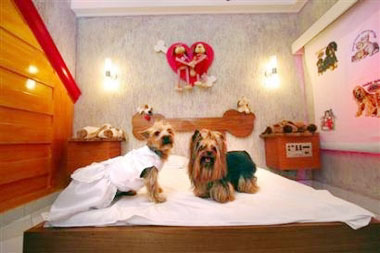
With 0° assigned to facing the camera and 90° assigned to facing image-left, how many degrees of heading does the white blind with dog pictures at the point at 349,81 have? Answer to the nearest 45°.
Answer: approximately 45°

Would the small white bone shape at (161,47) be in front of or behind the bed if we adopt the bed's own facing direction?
behind

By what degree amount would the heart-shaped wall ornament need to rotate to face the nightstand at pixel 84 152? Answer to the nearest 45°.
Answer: approximately 90° to its right

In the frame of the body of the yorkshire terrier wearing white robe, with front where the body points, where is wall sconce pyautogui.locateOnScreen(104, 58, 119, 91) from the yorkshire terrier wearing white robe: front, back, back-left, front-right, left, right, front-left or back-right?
left

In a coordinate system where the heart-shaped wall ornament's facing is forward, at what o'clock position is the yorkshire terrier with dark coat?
The yorkshire terrier with dark coat is roughly at 12 o'clock from the heart-shaped wall ornament.

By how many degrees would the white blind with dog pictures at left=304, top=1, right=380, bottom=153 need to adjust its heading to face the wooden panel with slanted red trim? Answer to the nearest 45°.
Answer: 0° — it already faces it

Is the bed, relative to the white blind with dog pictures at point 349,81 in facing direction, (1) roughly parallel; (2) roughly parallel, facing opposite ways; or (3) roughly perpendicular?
roughly perpendicular

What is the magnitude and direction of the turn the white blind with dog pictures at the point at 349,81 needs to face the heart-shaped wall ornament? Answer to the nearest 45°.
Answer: approximately 45° to its right

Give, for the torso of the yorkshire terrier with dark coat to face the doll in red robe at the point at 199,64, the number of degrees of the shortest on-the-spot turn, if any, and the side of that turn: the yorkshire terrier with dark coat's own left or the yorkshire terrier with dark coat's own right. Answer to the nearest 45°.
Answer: approximately 135° to the yorkshire terrier with dark coat's own right

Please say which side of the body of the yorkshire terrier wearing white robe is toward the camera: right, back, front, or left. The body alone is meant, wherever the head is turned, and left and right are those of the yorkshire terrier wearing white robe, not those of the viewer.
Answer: right

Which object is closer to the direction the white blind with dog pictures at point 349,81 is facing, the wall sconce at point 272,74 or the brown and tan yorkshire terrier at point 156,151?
the brown and tan yorkshire terrier
